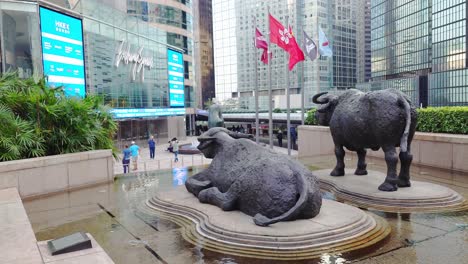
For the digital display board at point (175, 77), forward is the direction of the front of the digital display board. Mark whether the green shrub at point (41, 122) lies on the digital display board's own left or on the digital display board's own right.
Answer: on the digital display board's own right

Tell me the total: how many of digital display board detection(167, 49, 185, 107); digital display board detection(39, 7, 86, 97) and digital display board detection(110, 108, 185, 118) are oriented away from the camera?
0

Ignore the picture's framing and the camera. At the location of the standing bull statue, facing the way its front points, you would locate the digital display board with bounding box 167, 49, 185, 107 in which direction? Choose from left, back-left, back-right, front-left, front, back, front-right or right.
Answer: front

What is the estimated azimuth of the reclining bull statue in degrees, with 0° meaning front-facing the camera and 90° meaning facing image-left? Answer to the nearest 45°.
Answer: approximately 135°

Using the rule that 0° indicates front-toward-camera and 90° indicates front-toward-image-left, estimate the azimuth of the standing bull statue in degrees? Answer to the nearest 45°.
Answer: approximately 135°

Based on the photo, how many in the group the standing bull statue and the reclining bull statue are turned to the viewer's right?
0

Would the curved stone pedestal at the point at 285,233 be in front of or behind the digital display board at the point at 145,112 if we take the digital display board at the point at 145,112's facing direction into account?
in front

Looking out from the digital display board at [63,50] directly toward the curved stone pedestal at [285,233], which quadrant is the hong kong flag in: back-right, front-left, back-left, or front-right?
front-left

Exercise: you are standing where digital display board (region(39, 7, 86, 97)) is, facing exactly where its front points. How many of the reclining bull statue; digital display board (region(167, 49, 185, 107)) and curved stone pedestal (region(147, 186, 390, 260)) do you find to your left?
1

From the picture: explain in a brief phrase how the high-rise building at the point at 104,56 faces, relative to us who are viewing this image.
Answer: facing the viewer and to the right of the viewer

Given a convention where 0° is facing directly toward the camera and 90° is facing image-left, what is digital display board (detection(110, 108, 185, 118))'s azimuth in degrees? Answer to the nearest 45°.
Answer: approximately 315°

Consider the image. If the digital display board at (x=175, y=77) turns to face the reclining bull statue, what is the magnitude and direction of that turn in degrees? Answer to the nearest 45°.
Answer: approximately 45° to its right

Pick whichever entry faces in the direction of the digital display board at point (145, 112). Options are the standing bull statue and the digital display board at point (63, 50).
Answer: the standing bull statue

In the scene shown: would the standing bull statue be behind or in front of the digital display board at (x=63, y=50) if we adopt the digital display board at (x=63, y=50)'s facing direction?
in front

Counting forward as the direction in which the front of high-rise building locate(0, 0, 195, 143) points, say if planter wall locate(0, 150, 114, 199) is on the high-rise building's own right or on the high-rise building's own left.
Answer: on the high-rise building's own right

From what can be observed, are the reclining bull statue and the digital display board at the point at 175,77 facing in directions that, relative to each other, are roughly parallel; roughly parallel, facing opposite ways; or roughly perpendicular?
roughly parallel, facing opposite ways
